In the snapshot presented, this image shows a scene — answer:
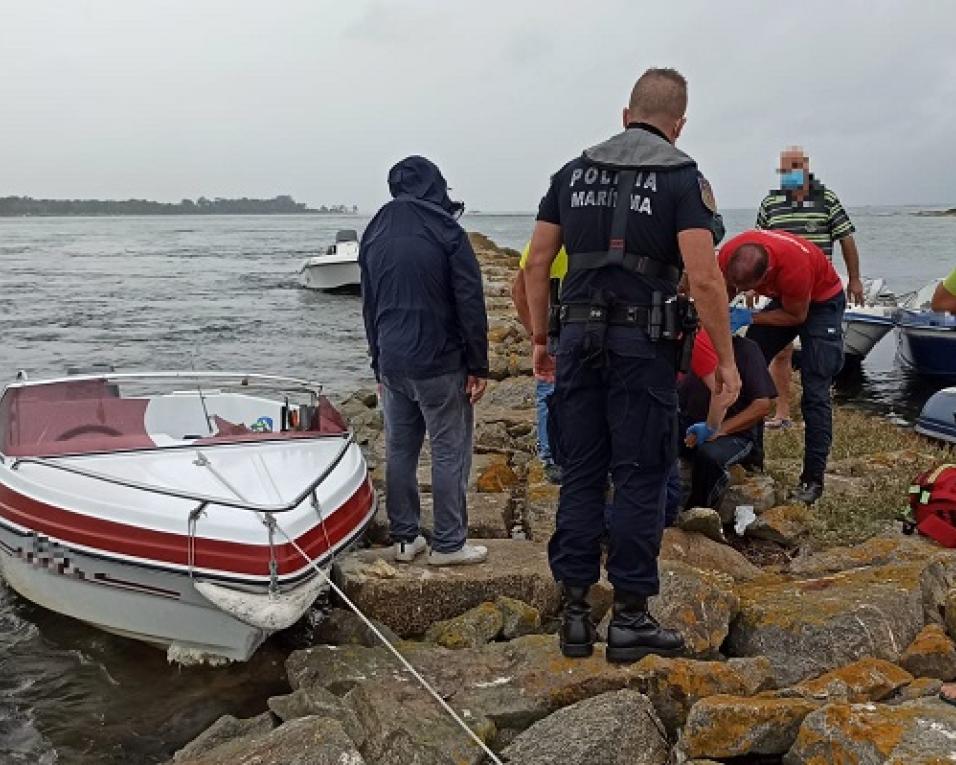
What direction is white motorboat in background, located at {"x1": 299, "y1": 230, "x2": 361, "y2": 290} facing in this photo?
to the viewer's left

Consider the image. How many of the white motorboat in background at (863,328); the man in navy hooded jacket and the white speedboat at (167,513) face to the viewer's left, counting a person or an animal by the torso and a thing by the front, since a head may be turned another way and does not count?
0

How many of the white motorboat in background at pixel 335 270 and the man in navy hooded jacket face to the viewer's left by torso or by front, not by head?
1

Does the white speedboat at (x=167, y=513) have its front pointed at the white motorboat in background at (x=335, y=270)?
no

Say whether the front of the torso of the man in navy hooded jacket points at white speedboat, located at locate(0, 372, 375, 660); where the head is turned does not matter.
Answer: no

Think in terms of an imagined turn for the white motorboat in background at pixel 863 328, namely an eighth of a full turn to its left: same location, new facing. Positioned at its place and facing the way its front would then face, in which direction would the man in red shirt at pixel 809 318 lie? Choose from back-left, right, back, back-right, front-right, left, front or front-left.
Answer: right

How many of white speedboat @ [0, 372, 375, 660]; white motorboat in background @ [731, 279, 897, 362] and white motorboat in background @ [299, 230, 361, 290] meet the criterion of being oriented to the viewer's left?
1

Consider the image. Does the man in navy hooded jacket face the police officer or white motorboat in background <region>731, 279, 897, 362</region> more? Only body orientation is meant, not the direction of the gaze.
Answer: the white motorboat in background

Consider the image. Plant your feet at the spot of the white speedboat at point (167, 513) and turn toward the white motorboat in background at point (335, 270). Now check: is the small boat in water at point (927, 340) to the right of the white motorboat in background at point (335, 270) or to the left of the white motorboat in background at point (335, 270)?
right

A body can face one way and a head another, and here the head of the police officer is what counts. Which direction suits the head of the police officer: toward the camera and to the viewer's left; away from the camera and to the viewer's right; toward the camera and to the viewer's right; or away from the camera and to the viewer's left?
away from the camera and to the viewer's right

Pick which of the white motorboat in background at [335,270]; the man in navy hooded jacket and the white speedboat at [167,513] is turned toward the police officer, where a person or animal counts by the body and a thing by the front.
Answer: the white speedboat

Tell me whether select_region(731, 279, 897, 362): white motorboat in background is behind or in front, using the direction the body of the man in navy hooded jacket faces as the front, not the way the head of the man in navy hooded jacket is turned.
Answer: in front

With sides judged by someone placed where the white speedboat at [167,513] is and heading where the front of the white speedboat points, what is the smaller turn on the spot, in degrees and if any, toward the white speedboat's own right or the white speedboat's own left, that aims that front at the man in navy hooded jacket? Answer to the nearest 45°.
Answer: approximately 45° to the white speedboat's own left

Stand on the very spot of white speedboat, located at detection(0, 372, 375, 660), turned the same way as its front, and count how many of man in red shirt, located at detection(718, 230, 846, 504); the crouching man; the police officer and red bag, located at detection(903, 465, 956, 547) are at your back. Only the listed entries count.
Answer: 0

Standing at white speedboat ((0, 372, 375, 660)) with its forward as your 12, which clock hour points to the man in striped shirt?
The man in striped shirt is roughly at 10 o'clock from the white speedboat.

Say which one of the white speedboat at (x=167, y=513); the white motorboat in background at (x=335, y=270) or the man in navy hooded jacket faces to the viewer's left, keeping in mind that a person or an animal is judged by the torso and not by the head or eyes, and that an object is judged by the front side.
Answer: the white motorboat in background

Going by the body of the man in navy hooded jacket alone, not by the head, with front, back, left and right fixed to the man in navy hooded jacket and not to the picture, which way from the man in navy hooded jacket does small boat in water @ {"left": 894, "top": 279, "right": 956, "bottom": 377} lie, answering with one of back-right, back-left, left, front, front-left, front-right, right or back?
front
